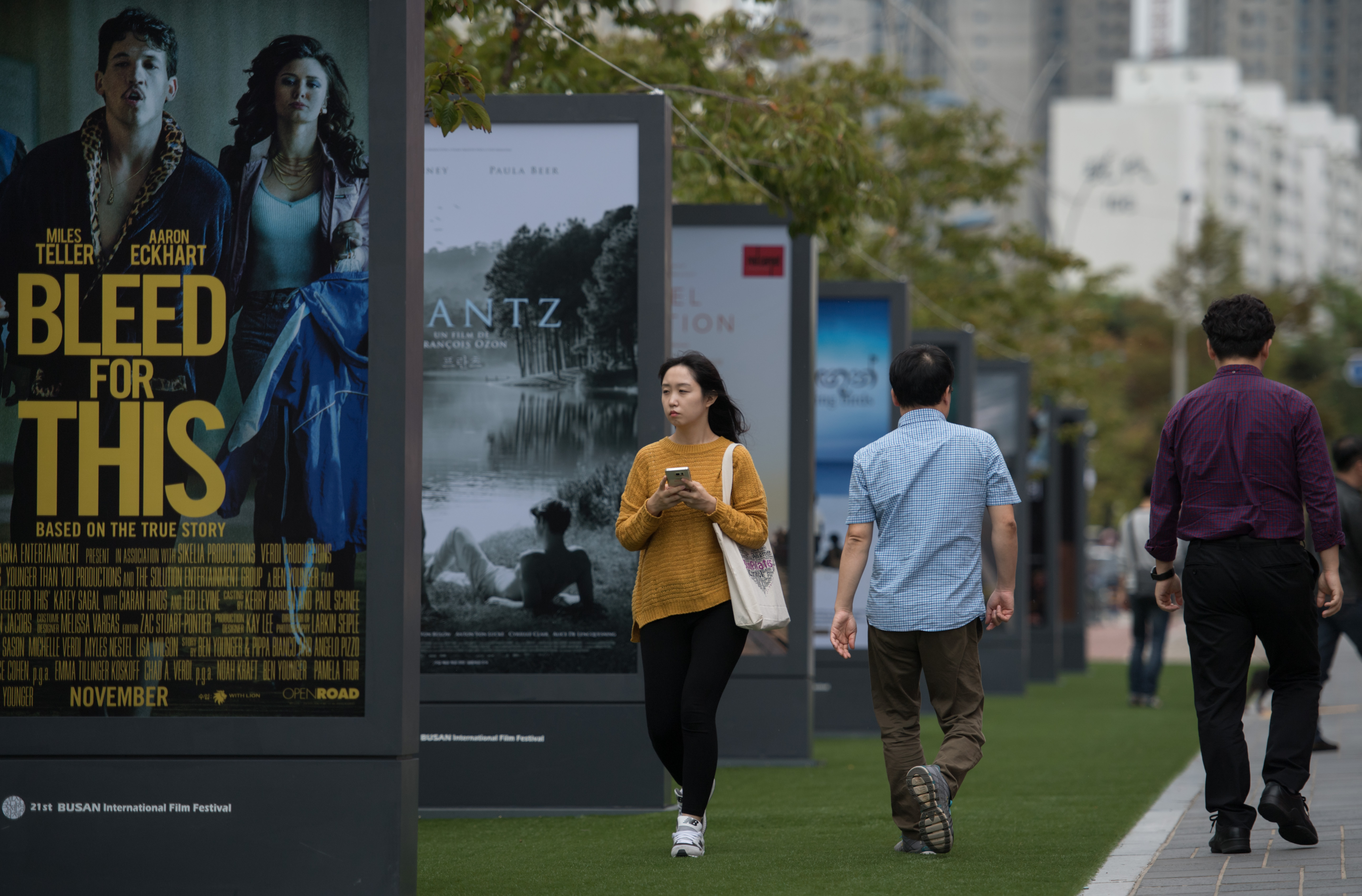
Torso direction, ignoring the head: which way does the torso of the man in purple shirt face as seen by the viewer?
away from the camera

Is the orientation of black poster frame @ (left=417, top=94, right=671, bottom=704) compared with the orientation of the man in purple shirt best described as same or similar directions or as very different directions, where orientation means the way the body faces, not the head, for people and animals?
very different directions

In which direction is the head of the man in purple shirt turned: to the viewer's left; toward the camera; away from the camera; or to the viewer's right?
away from the camera

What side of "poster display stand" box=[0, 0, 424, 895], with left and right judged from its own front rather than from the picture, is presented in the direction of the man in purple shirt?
left

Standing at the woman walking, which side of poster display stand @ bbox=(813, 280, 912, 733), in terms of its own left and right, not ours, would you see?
front

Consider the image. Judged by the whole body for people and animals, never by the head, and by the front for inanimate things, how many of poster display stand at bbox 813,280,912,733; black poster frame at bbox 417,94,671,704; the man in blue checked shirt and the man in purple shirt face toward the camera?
2

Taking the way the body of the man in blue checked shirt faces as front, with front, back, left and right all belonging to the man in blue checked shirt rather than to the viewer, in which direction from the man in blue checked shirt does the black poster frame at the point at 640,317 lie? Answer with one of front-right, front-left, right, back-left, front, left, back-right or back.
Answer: front-left

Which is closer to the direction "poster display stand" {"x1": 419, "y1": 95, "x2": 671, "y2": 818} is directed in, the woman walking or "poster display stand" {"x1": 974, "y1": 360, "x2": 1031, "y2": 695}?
the woman walking

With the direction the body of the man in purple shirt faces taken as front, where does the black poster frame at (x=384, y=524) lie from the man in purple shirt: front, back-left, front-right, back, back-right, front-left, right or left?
back-left
